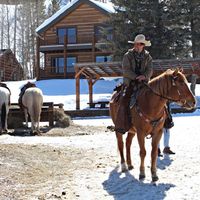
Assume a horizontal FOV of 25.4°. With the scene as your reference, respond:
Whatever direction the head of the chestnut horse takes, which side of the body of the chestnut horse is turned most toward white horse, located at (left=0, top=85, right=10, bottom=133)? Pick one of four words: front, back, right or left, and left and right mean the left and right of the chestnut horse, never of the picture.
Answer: back

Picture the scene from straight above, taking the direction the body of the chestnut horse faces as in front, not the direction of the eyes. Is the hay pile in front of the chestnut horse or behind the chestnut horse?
behind

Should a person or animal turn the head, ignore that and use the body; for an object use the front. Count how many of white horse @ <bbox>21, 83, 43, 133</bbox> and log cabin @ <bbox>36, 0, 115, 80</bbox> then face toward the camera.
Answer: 1

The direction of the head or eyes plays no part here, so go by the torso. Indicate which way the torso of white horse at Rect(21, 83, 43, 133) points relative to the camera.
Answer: away from the camera

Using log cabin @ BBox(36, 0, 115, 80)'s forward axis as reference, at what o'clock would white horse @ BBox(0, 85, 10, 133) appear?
The white horse is roughly at 12 o'clock from the log cabin.

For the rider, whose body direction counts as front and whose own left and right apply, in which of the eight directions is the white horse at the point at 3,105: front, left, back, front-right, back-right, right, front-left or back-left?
back

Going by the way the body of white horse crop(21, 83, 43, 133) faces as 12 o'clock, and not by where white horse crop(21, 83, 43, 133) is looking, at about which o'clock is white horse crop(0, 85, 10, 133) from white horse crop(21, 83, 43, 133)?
white horse crop(0, 85, 10, 133) is roughly at 9 o'clock from white horse crop(21, 83, 43, 133).
